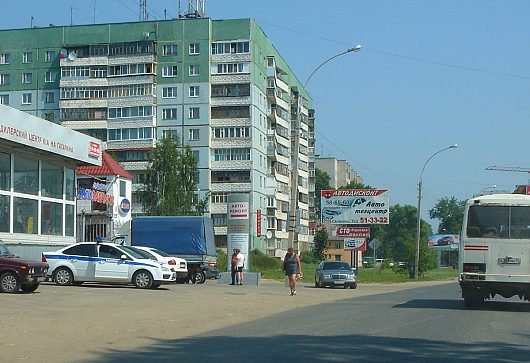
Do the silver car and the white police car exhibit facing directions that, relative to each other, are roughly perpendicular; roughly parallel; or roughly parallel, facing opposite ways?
roughly perpendicular

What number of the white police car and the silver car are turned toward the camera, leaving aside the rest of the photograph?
1
